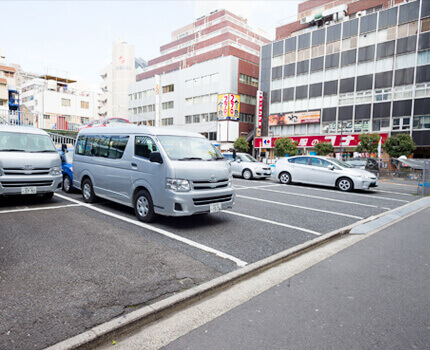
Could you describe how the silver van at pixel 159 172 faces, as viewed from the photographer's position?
facing the viewer and to the right of the viewer

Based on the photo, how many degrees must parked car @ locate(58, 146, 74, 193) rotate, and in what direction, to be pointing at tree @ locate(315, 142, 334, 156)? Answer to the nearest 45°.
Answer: approximately 90° to its left

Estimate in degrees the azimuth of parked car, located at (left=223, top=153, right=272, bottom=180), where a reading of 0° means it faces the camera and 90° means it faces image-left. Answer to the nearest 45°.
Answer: approximately 315°

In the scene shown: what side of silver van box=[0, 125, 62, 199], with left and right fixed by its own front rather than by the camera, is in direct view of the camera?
front

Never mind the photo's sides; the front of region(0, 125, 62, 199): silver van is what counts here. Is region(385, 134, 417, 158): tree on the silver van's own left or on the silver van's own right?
on the silver van's own left

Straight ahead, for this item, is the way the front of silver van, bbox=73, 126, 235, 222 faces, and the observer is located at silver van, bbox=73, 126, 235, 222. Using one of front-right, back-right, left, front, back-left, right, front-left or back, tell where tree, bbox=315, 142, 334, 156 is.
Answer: left

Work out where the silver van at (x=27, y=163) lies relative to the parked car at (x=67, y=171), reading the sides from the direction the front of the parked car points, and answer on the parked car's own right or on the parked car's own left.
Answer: on the parked car's own right

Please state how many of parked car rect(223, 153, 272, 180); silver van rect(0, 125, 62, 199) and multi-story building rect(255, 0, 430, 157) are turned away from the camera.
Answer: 0

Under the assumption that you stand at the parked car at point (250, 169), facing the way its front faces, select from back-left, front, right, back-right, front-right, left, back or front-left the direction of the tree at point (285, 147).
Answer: back-left

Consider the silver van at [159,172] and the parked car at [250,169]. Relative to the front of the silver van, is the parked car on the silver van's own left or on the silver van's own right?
on the silver van's own left

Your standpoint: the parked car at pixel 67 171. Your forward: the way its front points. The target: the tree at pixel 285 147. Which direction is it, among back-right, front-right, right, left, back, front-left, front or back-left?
left

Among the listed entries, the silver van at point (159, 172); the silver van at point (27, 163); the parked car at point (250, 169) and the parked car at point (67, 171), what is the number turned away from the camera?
0

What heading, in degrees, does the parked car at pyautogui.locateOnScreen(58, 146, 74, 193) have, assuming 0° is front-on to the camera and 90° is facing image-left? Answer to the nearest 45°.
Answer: approximately 315°

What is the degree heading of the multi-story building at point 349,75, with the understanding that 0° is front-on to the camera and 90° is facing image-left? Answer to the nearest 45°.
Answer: approximately 45°

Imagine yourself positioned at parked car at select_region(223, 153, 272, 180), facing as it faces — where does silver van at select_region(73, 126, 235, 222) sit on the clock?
The silver van is roughly at 2 o'clock from the parked car.

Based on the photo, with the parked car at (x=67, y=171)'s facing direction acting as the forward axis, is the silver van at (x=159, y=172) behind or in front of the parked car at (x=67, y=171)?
in front
